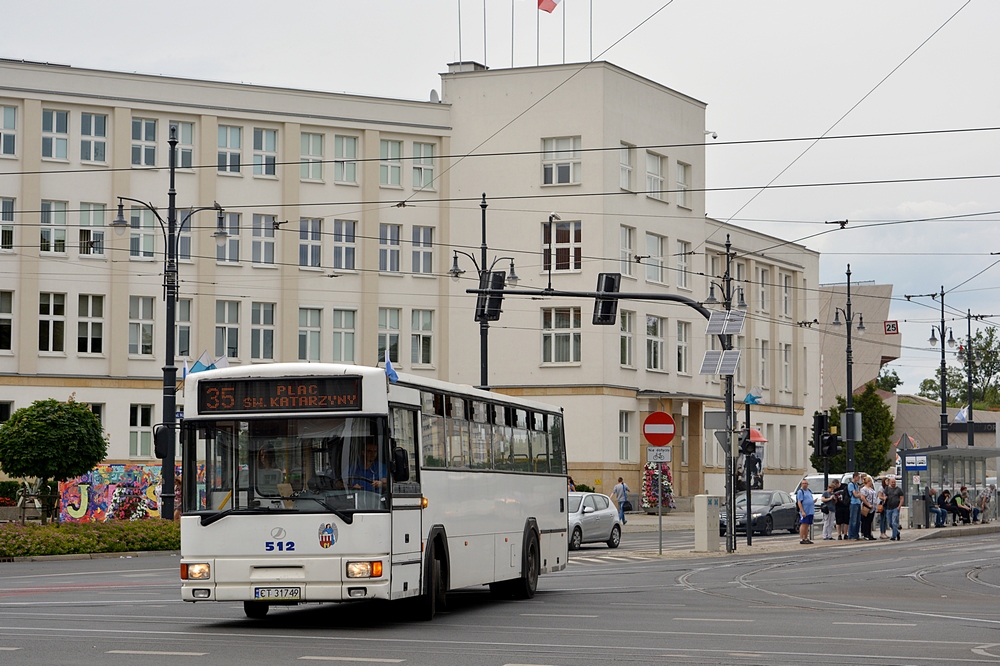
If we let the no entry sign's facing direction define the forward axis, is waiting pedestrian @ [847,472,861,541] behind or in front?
behind

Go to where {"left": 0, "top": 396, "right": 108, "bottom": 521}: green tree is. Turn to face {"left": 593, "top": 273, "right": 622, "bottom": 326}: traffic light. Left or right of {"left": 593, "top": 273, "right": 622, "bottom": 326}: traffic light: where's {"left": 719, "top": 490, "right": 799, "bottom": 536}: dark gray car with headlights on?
left

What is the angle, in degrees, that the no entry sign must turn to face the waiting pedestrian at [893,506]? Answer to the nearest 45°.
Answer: approximately 135° to its left

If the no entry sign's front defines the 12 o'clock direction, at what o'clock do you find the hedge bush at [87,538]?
The hedge bush is roughly at 3 o'clock from the no entry sign.

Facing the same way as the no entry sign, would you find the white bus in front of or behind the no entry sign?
in front

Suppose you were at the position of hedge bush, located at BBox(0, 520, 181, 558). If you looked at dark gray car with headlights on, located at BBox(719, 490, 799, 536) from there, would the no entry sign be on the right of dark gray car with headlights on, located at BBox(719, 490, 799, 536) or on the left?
right

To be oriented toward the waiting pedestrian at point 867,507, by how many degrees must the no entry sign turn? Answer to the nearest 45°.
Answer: approximately 135° to its left

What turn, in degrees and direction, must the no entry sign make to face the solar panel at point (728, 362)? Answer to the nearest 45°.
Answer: approximately 135° to its left

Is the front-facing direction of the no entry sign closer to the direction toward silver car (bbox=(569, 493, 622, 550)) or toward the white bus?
the white bus

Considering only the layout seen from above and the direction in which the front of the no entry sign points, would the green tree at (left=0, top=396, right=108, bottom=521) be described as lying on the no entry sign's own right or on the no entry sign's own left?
on the no entry sign's own right

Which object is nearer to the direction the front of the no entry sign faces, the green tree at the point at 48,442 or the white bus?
the white bus

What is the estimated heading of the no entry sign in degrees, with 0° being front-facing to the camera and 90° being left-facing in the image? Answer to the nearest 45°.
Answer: approximately 0°
